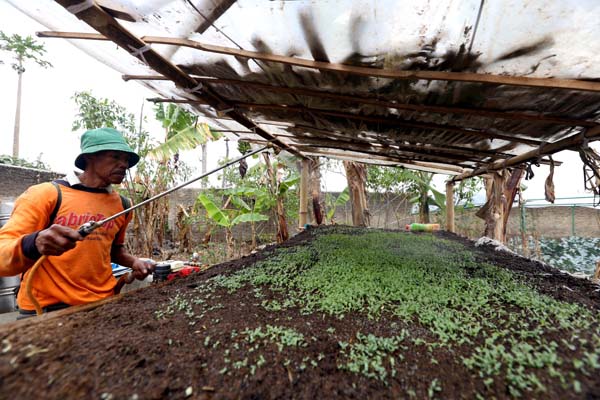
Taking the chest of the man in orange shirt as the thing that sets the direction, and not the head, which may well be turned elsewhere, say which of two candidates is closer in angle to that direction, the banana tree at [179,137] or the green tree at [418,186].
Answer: the green tree

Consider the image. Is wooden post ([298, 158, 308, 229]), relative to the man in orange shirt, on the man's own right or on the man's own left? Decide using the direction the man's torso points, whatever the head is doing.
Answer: on the man's own left

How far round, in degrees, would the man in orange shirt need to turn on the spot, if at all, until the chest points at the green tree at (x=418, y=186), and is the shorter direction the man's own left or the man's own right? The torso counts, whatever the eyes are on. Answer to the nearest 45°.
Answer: approximately 45° to the man's own left

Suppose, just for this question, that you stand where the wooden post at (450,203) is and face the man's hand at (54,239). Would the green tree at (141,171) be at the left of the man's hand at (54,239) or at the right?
right

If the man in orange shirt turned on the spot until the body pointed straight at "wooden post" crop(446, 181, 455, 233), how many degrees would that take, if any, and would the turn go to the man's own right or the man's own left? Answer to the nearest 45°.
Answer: approximately 45° to the man's own left
